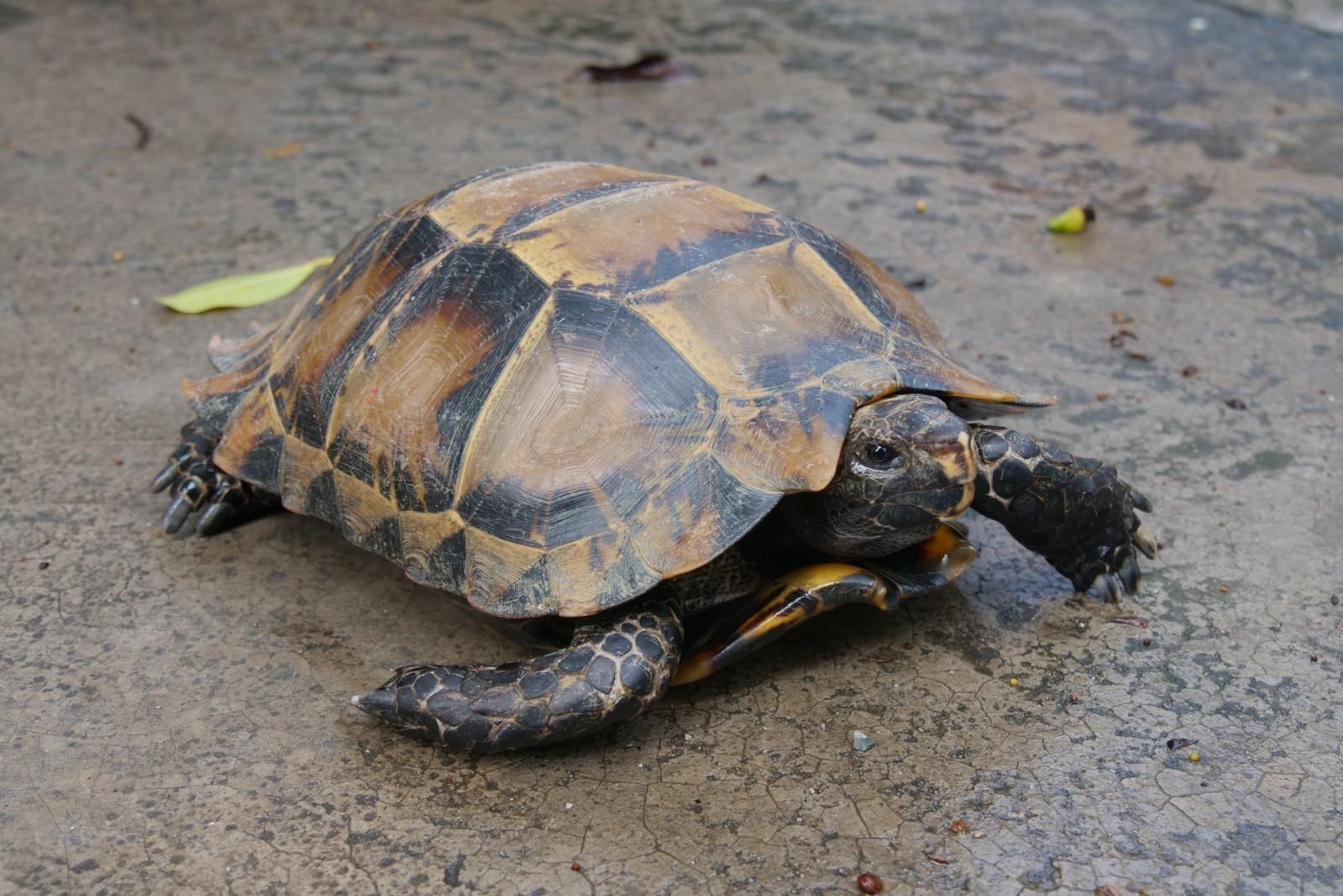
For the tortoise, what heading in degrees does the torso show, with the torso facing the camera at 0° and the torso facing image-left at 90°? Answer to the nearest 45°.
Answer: approximately 315°

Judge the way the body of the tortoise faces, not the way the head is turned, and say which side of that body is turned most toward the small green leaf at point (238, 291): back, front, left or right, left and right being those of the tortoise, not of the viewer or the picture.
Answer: back
